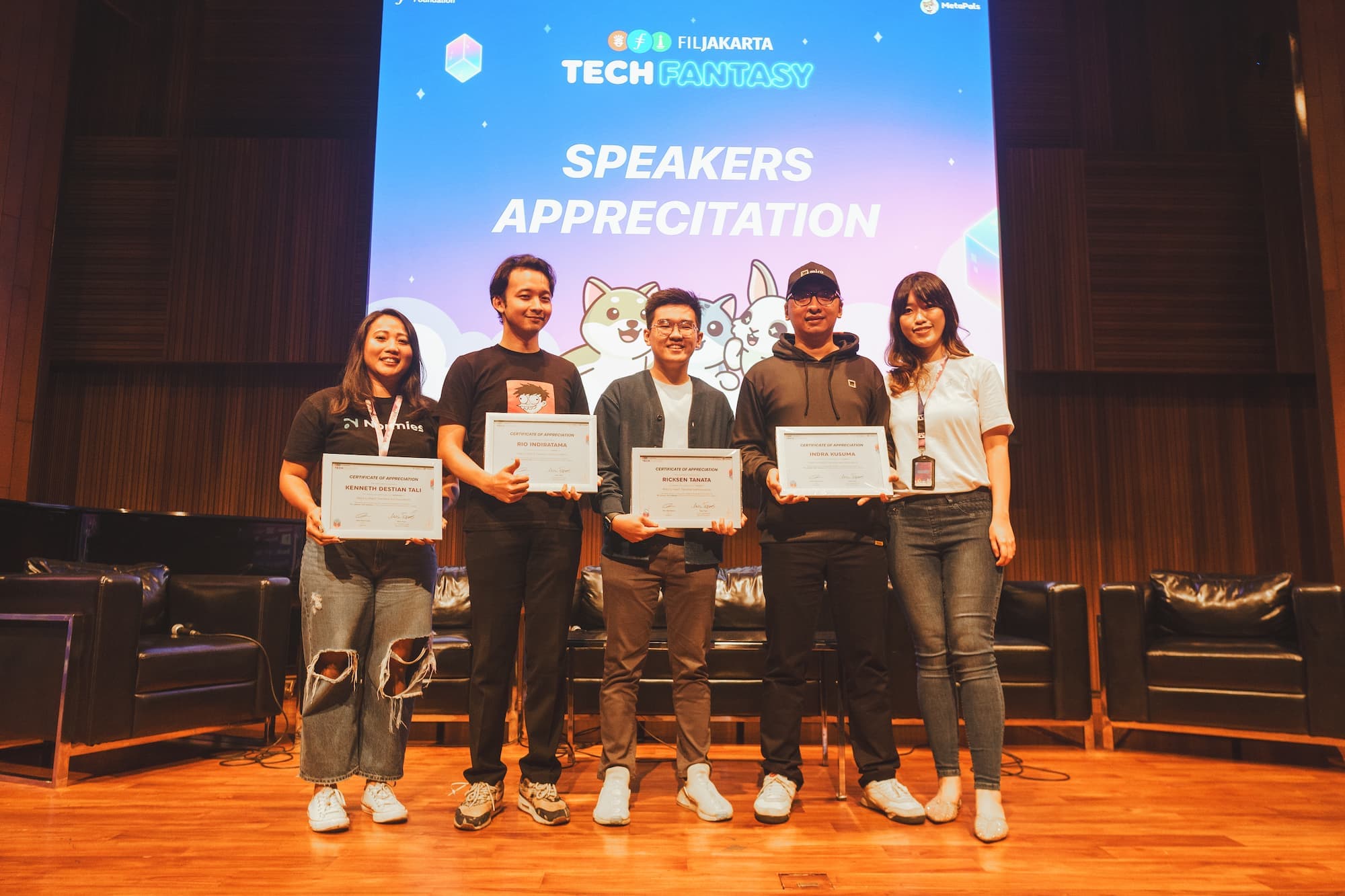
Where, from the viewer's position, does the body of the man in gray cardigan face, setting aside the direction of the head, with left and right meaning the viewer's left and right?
facing the viewer

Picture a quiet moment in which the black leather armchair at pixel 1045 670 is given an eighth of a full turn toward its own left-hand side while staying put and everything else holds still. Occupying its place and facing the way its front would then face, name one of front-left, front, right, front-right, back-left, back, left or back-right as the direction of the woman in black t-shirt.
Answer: right

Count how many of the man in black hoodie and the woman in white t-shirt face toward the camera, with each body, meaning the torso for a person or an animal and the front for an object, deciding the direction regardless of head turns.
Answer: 2

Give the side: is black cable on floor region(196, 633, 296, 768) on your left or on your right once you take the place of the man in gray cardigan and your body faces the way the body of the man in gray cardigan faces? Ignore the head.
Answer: on your right

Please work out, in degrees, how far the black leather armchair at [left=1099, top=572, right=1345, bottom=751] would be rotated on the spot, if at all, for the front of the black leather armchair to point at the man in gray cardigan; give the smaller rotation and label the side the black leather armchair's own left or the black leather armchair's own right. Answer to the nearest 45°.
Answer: approximately 45° to the black leather armchair's own right

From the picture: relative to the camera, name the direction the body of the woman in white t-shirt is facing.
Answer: toward the camera

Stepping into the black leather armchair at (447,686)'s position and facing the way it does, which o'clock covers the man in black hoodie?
The man in black hoodie is roughly at 11 o'clock from the black leather armchair.

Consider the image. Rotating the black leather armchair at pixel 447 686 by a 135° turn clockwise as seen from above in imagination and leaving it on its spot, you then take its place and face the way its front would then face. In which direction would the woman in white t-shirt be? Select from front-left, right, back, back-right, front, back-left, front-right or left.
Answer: back

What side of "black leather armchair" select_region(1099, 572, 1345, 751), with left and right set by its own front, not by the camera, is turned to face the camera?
front

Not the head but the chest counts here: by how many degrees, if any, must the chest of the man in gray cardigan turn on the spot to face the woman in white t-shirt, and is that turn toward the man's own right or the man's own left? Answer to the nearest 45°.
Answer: approximately 90° to the man's own left

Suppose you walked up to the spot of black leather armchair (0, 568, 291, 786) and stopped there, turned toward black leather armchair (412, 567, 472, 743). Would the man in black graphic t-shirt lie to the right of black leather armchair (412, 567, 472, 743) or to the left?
right

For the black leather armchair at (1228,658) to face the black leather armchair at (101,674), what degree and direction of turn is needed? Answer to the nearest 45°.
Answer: approximately 45° to its right

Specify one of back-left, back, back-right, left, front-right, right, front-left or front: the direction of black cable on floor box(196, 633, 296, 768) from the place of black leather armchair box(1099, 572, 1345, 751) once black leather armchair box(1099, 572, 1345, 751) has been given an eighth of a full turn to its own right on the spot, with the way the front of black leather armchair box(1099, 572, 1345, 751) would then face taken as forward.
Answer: front

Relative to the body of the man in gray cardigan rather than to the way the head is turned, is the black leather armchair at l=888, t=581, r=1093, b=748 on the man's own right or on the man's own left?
on the man's own left

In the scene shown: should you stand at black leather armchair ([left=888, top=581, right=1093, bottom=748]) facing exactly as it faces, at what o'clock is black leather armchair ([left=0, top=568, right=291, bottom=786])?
black leather armchair ([left=0, top=568, right=291, bottom=786]) is roughly at 2 o'clock from black leather armchair ([left=888, top=581, right=1093, bottom=748]).

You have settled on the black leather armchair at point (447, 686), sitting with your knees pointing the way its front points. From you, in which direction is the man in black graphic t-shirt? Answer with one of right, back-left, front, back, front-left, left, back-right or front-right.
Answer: front

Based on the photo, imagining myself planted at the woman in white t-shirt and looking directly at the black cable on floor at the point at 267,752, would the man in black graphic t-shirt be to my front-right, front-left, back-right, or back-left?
front-left

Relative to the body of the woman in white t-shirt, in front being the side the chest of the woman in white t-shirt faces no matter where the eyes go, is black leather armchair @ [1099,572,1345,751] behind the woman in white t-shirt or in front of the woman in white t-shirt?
behind

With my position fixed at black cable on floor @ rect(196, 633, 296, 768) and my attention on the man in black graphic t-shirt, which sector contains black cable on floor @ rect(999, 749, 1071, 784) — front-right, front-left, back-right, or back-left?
front-left
